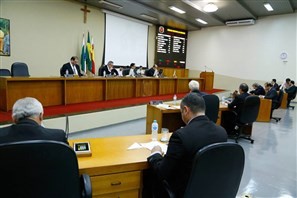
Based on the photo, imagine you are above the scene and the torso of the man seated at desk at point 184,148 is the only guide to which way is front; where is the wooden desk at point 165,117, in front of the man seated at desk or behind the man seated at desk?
in front

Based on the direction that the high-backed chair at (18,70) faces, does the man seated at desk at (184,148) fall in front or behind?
in front

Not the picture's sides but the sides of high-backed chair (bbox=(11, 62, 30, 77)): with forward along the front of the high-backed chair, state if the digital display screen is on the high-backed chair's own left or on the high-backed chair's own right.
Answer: on the high-backed chair's own left

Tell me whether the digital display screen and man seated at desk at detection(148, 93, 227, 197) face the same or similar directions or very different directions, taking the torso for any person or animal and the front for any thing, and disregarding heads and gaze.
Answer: very different directions

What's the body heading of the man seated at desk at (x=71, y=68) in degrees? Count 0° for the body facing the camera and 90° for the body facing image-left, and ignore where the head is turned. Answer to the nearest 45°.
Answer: approximately 315°

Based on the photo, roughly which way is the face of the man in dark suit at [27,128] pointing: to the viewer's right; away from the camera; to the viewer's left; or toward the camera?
away from the camera

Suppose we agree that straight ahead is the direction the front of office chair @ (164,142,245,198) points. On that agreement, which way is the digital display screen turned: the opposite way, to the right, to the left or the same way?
the opposite way

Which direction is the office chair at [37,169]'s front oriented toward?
away from the camera

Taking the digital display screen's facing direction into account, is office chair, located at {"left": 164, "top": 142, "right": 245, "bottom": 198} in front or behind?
in front
